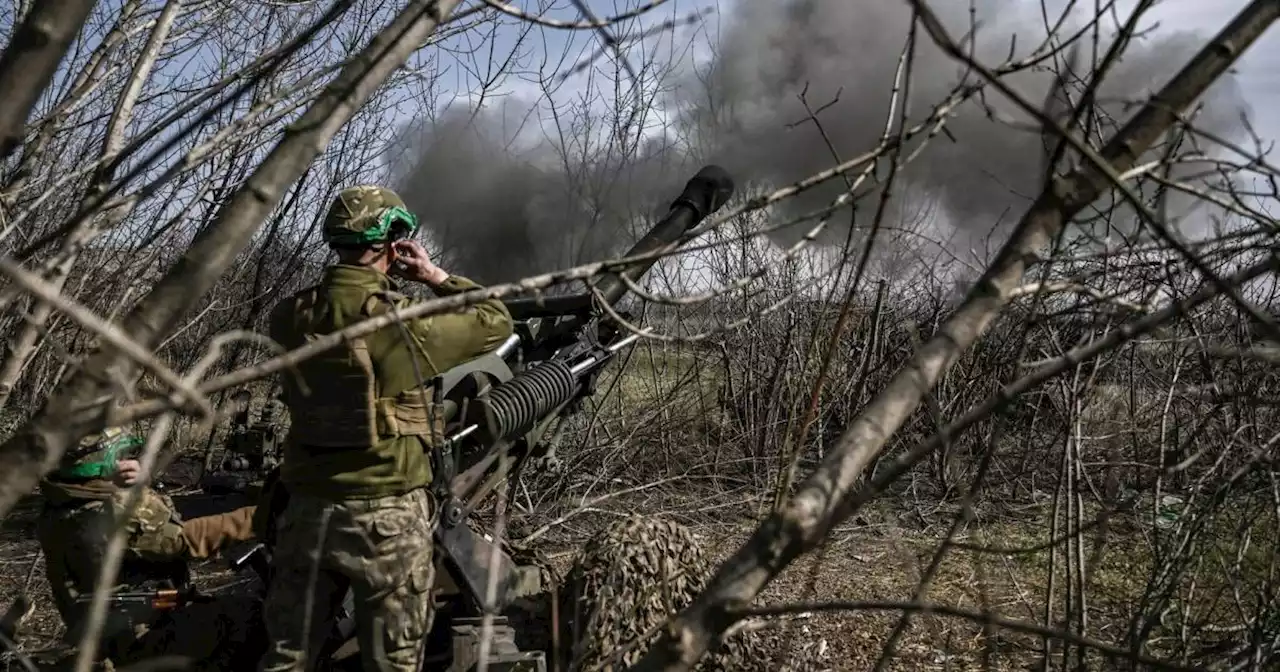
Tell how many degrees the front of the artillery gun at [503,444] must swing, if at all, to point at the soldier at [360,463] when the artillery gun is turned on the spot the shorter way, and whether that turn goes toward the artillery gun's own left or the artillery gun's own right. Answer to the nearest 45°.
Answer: approximately 180°

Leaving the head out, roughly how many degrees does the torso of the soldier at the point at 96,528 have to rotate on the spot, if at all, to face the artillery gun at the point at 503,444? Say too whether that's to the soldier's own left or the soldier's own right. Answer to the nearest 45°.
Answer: approximately 45° to the soldier's own right

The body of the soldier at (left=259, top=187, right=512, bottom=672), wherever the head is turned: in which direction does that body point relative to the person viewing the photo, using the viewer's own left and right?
facing away from the viewer and to the right of the viewer

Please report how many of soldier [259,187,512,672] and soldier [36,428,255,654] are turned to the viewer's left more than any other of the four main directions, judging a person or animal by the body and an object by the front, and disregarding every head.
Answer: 0

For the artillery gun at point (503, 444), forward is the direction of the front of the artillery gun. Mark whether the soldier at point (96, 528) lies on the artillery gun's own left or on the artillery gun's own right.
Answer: on the artillery gun's own left

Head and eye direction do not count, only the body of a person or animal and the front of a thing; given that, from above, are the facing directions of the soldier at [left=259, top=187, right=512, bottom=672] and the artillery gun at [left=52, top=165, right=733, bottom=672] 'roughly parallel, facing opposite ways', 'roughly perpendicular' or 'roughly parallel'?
roughly parallel

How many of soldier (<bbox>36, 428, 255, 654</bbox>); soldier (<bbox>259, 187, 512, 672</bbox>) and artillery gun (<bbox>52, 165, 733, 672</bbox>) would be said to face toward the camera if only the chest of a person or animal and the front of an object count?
0

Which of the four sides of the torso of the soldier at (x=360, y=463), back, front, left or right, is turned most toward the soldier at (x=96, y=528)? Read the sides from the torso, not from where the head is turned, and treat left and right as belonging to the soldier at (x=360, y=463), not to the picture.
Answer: left

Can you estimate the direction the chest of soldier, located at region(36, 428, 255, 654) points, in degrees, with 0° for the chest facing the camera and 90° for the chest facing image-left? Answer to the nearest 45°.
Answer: approximately 270°

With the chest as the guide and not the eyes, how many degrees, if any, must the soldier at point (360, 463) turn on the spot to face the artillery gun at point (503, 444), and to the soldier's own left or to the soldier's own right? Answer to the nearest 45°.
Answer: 0° — they already face it

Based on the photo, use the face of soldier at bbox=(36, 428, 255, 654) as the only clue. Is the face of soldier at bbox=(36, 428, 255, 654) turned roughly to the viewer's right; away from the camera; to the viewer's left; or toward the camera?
to the viewer's right

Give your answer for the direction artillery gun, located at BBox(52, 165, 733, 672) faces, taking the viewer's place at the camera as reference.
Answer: facing away from the viewer and to the right of the viewer
